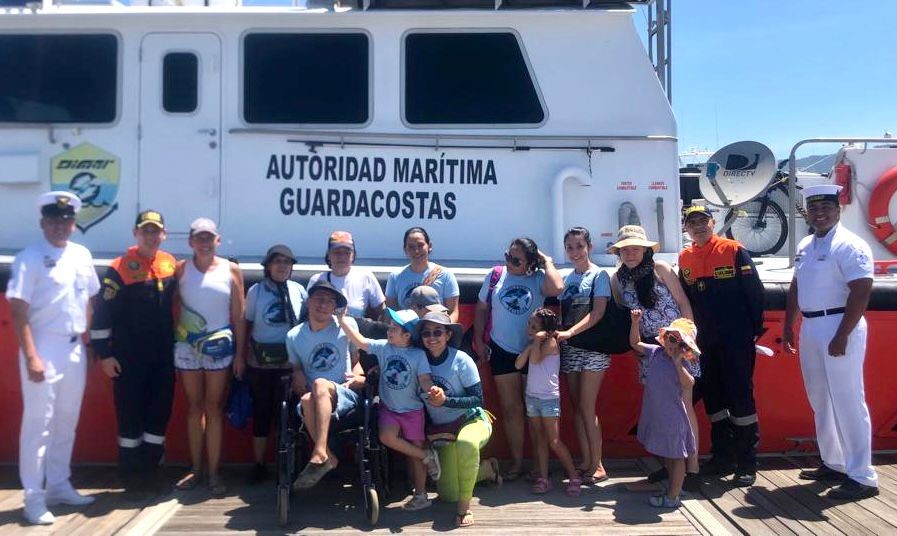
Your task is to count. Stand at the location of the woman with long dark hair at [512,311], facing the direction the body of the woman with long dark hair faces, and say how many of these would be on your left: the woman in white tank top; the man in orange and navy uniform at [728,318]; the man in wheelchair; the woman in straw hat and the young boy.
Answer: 2

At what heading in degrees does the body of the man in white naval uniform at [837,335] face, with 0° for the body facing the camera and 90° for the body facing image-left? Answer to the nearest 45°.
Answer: approximately 45°

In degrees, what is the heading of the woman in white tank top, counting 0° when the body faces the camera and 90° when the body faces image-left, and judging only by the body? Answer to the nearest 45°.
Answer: approximately 0°

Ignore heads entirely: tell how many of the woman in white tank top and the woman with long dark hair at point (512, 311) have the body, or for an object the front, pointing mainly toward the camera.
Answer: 2

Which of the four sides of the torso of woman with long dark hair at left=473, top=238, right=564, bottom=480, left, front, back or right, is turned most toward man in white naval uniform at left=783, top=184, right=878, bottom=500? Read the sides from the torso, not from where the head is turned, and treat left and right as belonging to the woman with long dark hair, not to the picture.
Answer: left

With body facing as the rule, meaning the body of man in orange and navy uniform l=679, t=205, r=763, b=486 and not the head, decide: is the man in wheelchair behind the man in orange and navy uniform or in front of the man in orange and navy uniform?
in front
